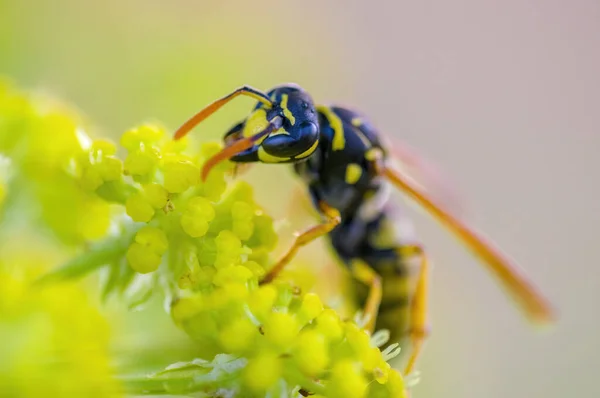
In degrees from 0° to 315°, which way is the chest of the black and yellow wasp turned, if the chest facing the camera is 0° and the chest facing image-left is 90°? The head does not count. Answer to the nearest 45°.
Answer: approximately 45°
